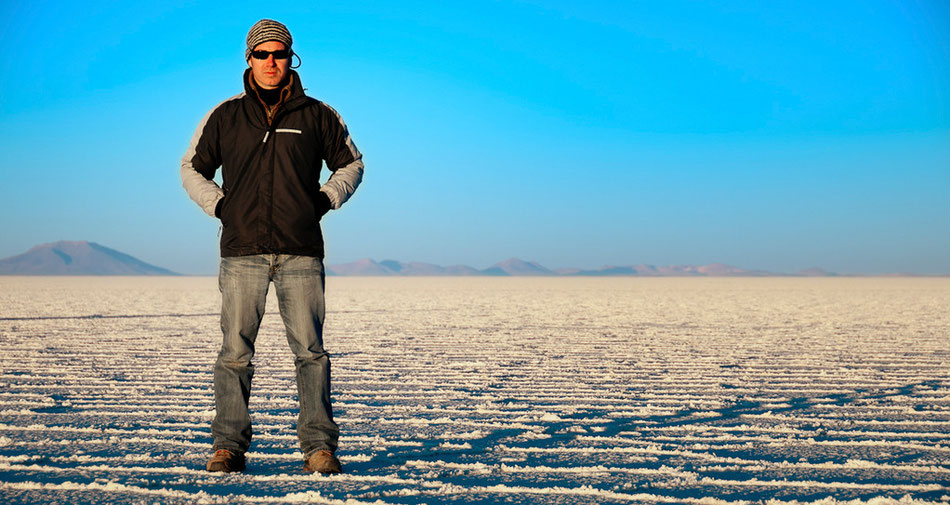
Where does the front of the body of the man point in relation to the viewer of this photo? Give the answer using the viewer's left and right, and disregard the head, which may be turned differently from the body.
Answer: facing the viewer

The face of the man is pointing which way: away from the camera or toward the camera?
toward the camera
